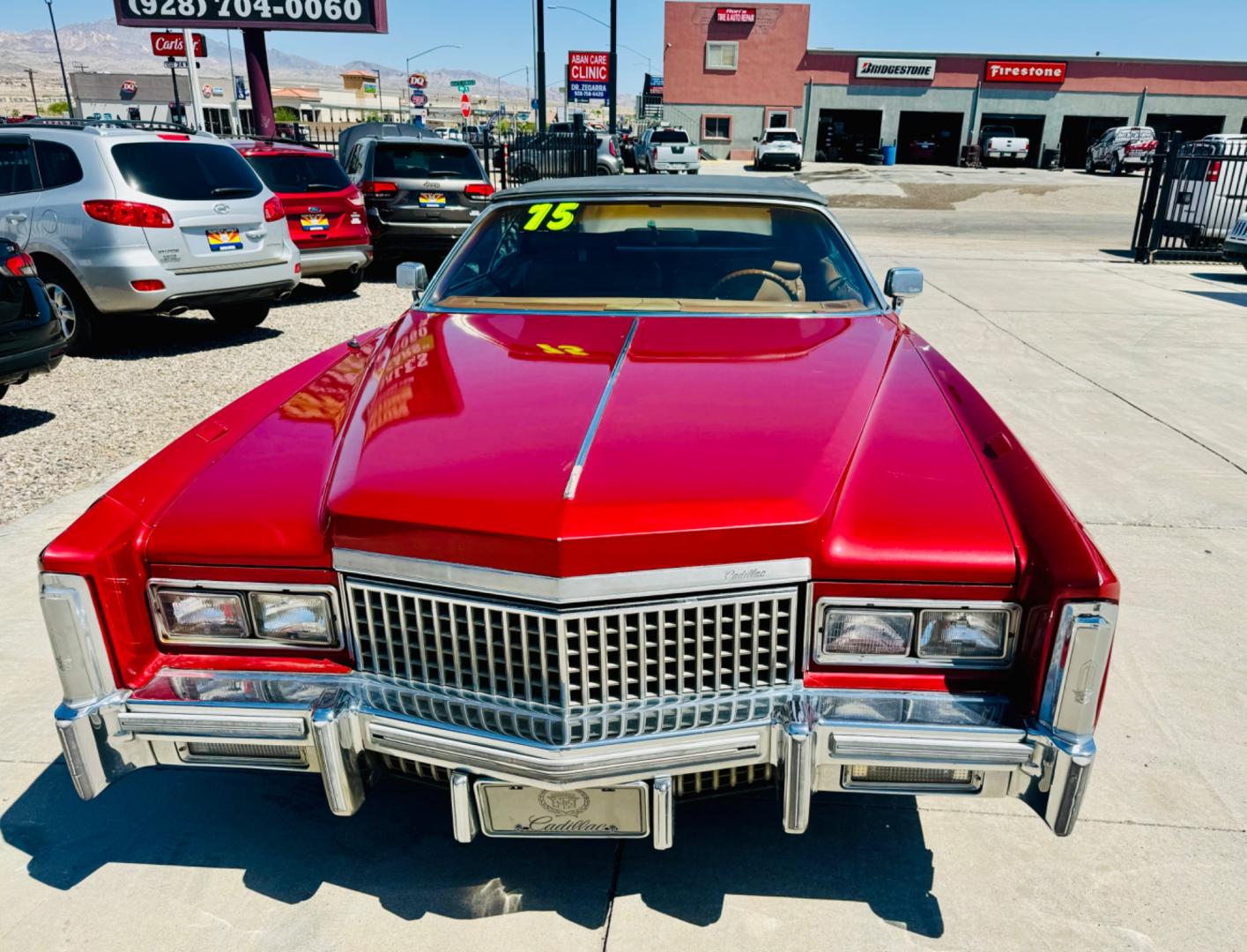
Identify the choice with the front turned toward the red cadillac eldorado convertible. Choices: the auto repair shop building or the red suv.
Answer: the auto repair shop building

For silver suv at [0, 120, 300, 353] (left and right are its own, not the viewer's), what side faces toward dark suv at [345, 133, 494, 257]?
right

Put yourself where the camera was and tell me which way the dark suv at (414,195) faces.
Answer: facing away from the viewer

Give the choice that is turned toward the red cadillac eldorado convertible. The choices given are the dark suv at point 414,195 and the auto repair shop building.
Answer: the auto repair shop building

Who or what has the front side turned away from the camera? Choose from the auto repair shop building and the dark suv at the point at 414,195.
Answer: the dark suv

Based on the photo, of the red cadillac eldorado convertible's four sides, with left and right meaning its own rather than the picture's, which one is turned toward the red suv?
back

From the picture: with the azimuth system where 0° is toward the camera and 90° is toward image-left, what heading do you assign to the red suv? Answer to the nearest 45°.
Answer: approximately 135°

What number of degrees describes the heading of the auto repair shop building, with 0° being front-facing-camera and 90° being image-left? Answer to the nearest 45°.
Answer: approximately 0°

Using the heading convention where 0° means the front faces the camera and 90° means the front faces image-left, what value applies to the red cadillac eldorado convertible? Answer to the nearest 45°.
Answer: approximately 0°

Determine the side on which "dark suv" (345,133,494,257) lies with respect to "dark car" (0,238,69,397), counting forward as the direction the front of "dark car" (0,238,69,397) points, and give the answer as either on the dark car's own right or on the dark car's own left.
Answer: on the dark car's own right
